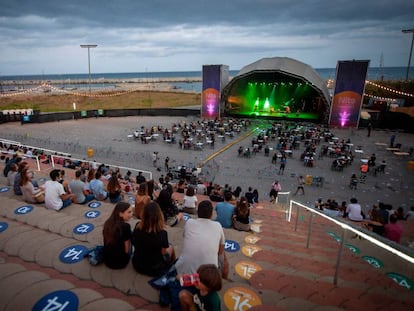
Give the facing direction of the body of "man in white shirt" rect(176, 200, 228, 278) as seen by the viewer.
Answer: away from the camera

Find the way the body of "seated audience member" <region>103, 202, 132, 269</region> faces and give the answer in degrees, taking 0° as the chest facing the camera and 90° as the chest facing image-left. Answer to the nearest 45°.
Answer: approximately 225°

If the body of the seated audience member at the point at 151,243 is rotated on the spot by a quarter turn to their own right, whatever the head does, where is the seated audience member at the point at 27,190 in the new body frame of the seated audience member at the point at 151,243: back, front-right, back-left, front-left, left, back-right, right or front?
back-left

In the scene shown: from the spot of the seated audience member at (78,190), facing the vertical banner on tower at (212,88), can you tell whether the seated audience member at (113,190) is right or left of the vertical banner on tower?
right

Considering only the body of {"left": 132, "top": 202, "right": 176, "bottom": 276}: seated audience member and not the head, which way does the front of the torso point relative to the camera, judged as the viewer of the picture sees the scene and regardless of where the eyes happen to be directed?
away from the camera

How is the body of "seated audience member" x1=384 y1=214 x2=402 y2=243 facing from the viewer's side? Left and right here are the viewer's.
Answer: facing away from the viewer

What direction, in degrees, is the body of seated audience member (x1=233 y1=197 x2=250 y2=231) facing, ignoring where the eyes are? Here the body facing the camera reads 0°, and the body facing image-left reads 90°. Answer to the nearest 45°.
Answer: approximately 180°

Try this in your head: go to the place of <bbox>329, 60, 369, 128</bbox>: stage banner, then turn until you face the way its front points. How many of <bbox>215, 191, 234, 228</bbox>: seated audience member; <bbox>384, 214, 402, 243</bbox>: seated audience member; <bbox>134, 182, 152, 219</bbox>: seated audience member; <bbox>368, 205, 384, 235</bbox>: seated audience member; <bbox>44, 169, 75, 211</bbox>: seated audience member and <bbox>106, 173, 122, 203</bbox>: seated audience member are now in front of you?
6

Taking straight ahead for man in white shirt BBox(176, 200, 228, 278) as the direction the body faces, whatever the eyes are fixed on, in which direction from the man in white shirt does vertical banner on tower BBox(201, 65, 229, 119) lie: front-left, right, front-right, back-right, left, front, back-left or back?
front

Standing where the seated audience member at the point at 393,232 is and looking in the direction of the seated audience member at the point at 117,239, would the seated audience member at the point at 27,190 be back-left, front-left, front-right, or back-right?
front-right

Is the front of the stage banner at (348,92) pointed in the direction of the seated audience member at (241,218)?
yes

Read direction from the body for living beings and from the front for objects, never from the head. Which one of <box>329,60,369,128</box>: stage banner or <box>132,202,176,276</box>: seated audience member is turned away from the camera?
the seated audience member

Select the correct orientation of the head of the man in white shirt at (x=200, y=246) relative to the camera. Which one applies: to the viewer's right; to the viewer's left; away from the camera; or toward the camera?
away from the camera

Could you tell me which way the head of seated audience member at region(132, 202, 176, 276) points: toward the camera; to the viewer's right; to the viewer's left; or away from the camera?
away from the camera
